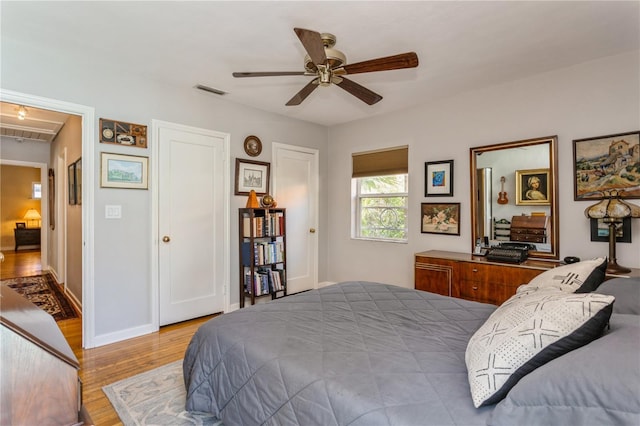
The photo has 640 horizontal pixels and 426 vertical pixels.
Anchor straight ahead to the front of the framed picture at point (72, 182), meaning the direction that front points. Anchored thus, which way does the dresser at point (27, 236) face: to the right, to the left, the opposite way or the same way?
to the left

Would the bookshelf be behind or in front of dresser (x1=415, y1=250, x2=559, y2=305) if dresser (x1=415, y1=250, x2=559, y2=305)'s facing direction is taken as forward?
in front

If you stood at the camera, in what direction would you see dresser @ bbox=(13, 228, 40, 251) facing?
facing the viewer

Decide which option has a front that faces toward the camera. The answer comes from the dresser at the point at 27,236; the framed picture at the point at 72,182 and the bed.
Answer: the dresser

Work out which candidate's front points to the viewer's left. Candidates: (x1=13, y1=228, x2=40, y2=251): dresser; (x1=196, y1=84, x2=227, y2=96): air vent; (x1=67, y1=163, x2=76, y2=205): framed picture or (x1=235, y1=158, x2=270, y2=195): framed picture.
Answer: (x1=67, y1=163, x2=76, y2=205): framed picture

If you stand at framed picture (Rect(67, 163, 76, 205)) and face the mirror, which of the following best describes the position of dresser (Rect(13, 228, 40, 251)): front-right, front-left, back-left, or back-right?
back-left

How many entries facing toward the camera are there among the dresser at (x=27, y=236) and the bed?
1

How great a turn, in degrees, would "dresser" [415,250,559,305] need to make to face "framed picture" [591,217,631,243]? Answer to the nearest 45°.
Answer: approximately 135° to its left

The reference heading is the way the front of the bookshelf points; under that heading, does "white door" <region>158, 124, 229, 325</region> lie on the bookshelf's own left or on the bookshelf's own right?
on the bookshelf's own right

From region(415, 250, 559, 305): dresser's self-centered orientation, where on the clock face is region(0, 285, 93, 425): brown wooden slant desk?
region(0, 285, 93, 425): brown wooden slant desk is roughly at 11 o'clock from region(415, 250, 559, 305): dresser.

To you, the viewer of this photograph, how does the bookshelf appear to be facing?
facing the viewer and to the right of the viewer

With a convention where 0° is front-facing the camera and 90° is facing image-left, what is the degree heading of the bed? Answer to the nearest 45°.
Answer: approximately 135°
